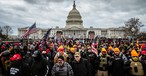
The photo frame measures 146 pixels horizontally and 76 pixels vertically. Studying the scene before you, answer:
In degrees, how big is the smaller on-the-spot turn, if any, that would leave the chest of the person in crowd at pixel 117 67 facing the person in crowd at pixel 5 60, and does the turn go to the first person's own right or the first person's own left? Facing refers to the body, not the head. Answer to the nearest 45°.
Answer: approximately 90° to the first person's own right

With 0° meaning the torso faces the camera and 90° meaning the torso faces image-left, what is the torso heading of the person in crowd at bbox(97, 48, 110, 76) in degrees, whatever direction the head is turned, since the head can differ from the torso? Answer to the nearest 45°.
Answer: approximately 0°

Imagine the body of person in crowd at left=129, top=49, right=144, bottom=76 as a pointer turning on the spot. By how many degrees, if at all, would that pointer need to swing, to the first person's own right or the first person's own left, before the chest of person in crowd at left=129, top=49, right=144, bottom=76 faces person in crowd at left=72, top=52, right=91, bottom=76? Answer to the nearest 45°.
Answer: approximately 45° to the first person's own right

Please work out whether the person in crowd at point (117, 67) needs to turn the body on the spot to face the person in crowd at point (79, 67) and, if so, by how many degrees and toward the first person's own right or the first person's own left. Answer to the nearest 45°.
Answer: approximately 45° to the first person's own right

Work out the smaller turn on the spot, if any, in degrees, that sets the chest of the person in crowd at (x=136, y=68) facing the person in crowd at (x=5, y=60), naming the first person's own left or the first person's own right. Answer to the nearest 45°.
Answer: approximately 90° to the first person's own right
